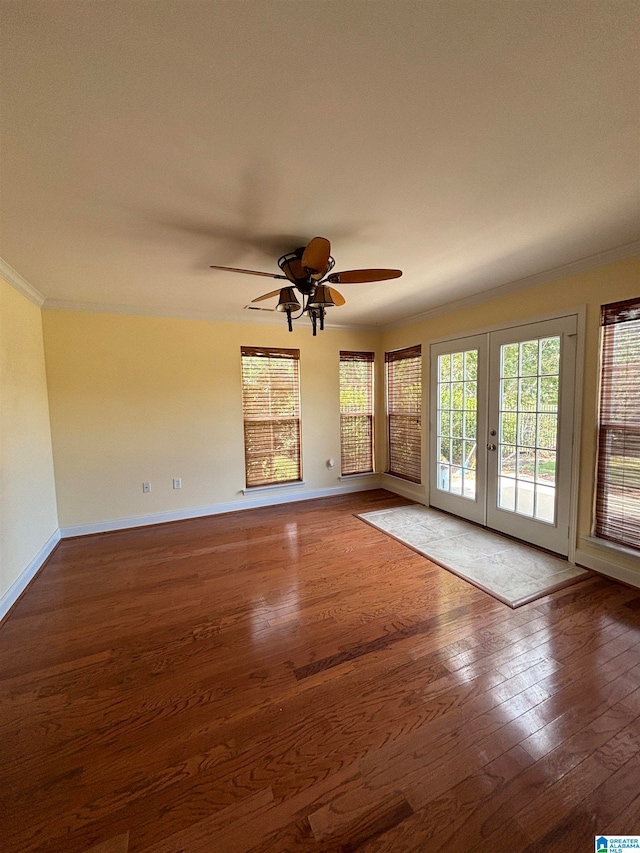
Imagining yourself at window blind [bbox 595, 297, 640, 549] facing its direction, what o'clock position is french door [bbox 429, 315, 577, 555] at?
The french door is roughly at 2 o'clock from the window blind.

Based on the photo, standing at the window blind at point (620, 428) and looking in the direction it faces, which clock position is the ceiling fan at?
The ceiling fan is roughly at 12 o'clock from the window blind.

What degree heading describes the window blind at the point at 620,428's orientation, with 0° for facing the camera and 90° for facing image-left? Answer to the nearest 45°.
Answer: approximately 45°
